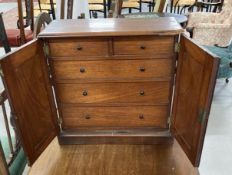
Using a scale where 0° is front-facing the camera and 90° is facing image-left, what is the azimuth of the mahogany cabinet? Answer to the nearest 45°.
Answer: approximately 0°

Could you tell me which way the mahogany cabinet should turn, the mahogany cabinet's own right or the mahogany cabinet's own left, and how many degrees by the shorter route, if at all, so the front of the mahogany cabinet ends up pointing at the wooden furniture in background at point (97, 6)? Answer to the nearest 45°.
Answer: approximately 180°
